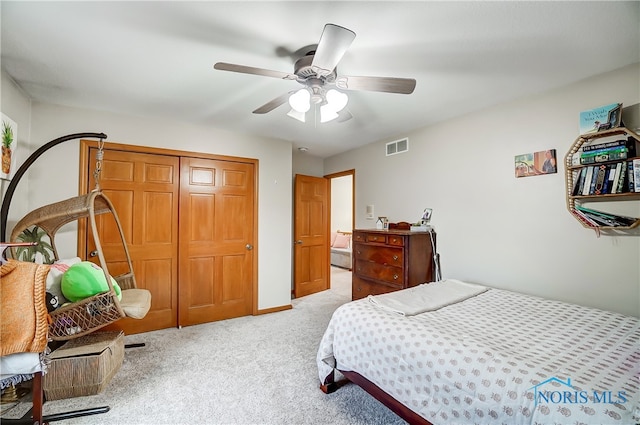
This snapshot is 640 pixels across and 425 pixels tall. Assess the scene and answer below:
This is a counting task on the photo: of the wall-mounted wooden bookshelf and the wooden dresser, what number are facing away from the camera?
0

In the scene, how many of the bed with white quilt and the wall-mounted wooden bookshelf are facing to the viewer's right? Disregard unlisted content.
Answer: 0

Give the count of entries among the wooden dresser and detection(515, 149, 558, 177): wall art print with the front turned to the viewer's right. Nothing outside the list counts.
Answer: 0

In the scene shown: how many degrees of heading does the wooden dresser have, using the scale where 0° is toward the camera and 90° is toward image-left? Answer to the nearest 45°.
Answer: approximately 45°

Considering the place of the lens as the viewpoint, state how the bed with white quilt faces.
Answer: facing away from the viewer and to the left of the viewer

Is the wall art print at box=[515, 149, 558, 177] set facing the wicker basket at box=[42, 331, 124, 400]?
yes

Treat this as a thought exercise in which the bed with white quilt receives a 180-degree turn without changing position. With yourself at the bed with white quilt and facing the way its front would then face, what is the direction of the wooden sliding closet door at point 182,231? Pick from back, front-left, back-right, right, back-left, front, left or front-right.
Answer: back-right

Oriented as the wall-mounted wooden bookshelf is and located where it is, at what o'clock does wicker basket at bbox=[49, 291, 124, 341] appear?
The wicker basket is roughly at 12 o'clock from the wall-mounted wooden bookshelf.

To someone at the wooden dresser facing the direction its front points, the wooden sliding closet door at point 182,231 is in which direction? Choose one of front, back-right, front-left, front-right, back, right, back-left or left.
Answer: front-right

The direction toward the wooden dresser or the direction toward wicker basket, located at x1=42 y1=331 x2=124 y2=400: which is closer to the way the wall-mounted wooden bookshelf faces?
the wicker basket

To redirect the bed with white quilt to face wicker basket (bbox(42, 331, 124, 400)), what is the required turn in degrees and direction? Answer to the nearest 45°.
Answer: approximately 45° to its left

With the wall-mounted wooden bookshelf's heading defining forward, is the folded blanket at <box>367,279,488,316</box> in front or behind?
in front

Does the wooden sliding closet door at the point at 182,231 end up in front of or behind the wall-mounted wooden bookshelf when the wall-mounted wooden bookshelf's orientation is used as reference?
in front

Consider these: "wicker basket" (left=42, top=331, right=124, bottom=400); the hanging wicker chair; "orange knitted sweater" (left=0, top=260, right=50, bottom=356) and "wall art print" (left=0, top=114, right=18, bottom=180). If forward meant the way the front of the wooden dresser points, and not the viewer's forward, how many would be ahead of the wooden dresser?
4
